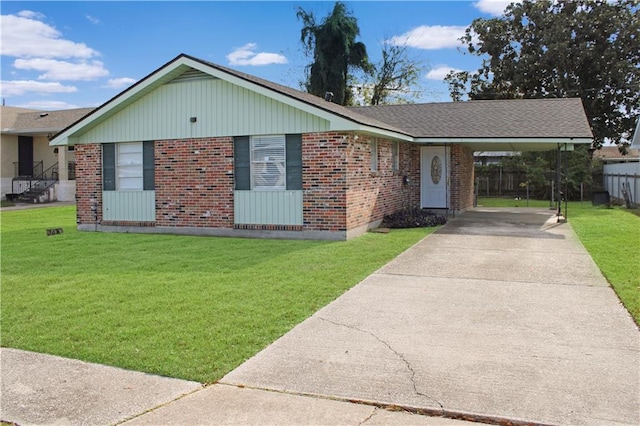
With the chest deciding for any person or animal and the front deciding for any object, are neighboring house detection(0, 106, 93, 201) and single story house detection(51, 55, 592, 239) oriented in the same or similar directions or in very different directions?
same or similar directions

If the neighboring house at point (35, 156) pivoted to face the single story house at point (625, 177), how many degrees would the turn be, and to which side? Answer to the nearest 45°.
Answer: approximately 45° to its left

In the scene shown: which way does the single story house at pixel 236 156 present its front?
toward the camera

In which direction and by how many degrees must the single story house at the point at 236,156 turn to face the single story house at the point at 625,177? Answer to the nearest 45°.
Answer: approximately 135° to its left

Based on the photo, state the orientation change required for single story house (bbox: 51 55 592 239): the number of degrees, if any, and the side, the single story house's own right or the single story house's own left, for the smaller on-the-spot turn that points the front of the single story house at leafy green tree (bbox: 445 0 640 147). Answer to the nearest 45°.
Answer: approximately 135° to the single story house's own left

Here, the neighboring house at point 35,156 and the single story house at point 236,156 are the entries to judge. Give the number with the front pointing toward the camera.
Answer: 2

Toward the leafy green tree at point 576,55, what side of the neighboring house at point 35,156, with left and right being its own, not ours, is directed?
left

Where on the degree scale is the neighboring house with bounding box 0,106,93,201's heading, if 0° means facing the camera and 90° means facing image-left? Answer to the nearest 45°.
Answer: approximately 0°

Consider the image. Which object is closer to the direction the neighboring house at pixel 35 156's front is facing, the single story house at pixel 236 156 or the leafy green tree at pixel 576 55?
the single story house

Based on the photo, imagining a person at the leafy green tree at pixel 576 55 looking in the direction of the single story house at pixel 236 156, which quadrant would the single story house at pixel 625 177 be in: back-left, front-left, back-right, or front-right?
front-left

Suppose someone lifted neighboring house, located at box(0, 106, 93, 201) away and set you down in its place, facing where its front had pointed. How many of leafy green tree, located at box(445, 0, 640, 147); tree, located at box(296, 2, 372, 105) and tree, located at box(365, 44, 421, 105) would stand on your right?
0

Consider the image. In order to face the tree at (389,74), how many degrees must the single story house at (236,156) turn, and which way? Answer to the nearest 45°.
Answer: approximately 180°

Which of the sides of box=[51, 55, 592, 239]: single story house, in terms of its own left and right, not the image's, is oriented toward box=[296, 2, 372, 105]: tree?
back
